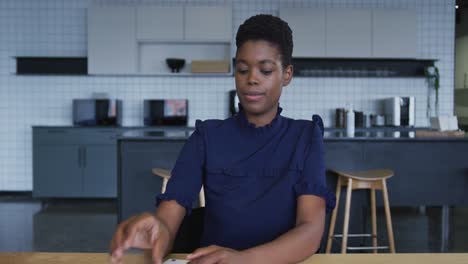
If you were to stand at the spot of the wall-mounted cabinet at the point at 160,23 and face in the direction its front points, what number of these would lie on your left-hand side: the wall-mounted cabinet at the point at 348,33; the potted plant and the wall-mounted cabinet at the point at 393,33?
3

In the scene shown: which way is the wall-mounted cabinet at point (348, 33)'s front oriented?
toward the camera

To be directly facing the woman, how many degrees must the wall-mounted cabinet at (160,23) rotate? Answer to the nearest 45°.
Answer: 0° — it already faces them

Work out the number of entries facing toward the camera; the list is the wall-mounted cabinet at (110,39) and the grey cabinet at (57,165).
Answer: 2

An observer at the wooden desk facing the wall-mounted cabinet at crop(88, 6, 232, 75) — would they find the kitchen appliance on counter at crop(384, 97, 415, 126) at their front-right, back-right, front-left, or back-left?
front-right

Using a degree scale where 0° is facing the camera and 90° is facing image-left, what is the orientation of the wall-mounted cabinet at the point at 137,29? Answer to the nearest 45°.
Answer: approximately 0°

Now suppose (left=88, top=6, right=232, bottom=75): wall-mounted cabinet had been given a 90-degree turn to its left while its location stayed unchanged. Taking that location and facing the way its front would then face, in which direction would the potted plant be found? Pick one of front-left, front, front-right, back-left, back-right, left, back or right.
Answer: front

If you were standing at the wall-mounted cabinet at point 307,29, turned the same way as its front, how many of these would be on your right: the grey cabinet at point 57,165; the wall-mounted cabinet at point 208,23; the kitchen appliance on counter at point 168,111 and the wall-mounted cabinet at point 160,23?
4

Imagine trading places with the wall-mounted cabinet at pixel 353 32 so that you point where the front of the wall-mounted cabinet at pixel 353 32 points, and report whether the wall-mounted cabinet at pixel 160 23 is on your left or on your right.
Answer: on your right

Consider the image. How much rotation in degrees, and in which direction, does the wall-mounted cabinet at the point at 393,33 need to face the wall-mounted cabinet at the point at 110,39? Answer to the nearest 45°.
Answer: approximately 90° to its right

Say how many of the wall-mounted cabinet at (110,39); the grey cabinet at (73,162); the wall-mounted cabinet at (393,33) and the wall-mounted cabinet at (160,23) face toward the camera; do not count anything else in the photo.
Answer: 4

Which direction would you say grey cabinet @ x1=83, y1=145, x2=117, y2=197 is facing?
toward the camera

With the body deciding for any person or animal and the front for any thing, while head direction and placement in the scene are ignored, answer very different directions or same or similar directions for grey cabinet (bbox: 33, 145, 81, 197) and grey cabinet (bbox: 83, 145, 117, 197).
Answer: same or similar directions
